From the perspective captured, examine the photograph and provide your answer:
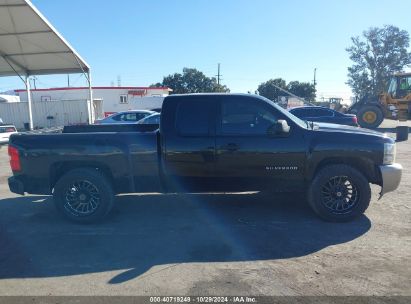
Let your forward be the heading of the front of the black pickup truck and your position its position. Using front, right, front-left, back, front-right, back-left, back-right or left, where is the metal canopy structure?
back-left

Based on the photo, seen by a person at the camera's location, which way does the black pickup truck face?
facing to the right of the viewer

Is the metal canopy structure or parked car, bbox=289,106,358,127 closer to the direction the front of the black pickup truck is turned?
the parked car

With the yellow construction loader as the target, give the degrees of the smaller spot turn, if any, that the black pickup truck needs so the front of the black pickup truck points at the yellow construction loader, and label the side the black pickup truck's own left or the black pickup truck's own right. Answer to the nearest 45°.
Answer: approximately 45° to the black pickup truck's own left

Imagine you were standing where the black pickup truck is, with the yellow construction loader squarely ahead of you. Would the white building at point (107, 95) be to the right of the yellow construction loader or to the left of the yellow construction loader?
left
